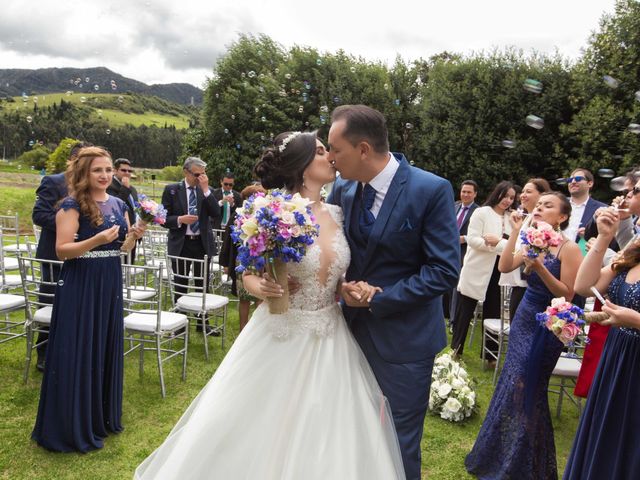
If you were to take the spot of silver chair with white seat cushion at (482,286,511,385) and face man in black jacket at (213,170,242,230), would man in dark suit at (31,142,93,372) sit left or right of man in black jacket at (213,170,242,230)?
left

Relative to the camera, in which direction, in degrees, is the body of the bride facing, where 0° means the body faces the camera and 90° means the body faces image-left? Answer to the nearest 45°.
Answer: approximately 315°

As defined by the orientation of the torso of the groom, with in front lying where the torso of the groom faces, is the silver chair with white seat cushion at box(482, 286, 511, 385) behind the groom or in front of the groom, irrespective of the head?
behind

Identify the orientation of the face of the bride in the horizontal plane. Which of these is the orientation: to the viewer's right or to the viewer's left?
to the viewer's right

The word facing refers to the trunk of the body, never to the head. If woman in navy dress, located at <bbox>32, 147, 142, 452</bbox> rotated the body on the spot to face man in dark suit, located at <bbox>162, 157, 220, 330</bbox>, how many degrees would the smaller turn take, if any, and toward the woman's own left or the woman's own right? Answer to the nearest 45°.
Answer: approximately 90° to the woman's own left

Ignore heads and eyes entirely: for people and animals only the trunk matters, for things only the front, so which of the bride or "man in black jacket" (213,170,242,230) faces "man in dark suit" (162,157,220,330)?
the man in black jacket

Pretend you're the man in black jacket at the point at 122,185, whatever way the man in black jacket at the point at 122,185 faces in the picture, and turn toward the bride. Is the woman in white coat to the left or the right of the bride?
left

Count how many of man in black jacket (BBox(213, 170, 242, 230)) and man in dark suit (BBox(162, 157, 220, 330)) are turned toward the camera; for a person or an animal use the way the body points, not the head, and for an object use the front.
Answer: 2

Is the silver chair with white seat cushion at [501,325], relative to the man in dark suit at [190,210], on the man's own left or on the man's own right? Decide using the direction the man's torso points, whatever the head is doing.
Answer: on the man's own left

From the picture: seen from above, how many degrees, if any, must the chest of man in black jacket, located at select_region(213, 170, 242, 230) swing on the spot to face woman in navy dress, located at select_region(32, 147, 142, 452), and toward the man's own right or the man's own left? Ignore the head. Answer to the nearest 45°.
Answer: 0° — they already face them

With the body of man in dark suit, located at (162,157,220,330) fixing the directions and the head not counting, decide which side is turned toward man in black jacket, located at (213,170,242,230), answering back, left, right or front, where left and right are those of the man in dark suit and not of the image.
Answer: back

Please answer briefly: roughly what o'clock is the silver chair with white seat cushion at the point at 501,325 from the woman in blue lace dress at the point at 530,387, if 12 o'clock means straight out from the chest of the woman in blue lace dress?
The silver chair with white seat cushion is roughly at 4 o'clock from the woman in blue lace dress.

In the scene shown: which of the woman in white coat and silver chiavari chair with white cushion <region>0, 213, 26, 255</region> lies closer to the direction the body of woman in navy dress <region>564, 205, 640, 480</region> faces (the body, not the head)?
the silver chiavari chair with white cushion

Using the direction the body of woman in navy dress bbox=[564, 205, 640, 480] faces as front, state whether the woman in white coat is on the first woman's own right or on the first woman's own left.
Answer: on the first woman's own right

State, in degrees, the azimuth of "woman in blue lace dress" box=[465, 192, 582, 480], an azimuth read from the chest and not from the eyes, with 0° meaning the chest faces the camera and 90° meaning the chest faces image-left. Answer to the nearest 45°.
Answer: approximately 45°
